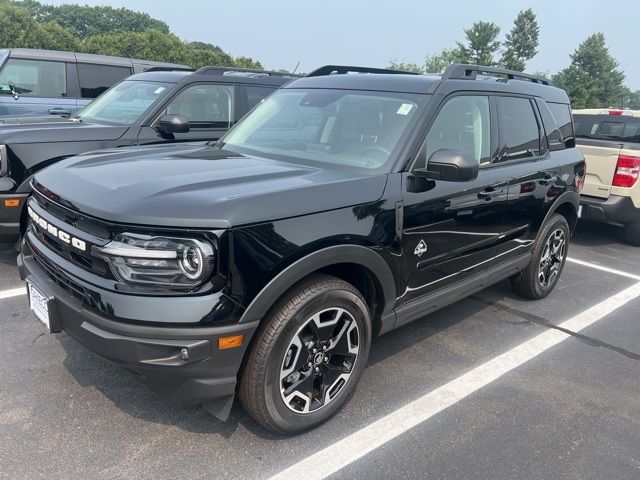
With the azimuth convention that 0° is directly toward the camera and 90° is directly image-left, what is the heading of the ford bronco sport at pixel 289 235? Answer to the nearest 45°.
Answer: approximately 45°

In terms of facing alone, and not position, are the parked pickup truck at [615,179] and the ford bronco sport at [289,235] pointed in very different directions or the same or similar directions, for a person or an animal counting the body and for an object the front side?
very different directions

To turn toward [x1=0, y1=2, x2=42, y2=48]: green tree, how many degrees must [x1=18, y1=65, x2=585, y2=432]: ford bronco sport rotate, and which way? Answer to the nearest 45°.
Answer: approximately 90° to its right

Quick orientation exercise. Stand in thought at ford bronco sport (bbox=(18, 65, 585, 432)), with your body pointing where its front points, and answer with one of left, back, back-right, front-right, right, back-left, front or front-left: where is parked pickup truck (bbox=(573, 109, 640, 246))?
back

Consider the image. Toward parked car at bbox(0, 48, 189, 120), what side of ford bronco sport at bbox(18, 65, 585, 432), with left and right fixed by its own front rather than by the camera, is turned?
right

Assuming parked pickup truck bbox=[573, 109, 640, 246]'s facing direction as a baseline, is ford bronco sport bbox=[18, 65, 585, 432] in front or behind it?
behind

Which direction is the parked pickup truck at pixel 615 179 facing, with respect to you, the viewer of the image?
facing away from the viewer and to the right of the viewer
